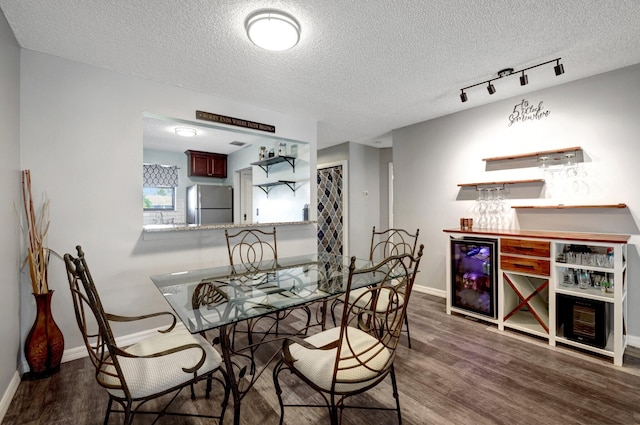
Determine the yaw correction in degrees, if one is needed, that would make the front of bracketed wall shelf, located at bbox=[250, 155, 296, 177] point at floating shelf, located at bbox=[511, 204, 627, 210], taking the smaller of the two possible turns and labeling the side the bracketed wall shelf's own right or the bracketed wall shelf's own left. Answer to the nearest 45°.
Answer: approximately 90° to the bracketed wall shelf's own left

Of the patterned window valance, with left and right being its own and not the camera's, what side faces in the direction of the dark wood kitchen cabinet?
left

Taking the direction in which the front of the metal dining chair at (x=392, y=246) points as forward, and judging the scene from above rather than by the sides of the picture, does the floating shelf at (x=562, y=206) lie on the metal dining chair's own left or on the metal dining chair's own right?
on the metal dining chair's own left

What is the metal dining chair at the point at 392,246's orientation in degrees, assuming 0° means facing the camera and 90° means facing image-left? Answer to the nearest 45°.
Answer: approximately 45°

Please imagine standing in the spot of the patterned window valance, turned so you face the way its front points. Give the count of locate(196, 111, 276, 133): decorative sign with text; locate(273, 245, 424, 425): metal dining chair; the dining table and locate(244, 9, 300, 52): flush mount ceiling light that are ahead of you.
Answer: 4

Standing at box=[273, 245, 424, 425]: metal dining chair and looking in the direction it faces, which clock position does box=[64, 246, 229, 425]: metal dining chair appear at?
box=[64, 246, 229, 425]: metal dining chair is roughly at 10 o'clock from box=[273, 245, 424, 425]: metal dining chair.

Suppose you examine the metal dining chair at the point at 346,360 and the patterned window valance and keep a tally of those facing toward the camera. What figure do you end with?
1
